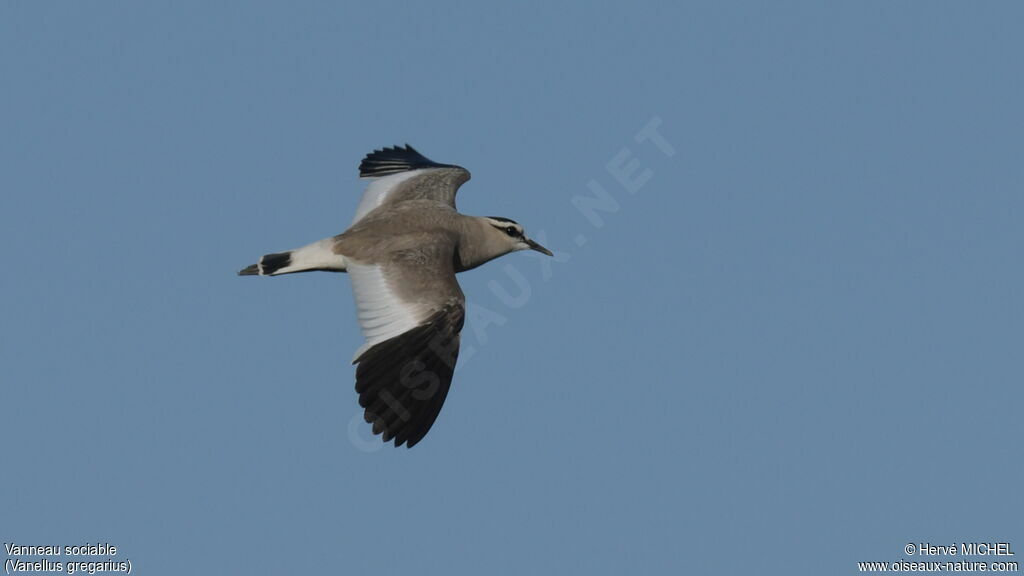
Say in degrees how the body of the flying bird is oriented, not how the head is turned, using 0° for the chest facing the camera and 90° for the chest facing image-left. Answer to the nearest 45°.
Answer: approximately 270°
